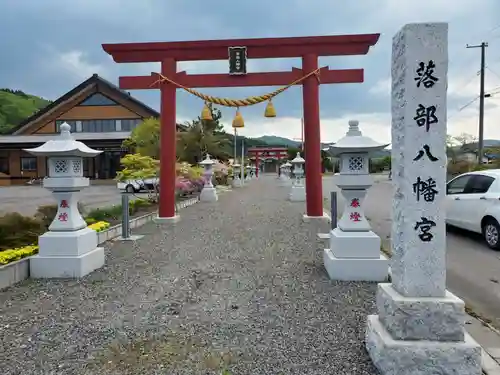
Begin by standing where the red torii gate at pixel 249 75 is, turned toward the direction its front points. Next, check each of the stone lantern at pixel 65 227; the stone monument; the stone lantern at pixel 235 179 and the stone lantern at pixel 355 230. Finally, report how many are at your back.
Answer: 1

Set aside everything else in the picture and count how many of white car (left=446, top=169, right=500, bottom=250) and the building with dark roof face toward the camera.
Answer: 1

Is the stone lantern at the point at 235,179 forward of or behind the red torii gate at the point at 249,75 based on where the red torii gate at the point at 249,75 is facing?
behind

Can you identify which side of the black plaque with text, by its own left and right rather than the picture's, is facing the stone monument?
front

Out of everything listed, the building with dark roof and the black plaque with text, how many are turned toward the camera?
2

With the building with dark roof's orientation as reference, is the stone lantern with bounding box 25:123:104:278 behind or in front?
in front

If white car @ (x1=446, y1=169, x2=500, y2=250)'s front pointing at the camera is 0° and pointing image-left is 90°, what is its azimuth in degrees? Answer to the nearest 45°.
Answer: approximately 135°

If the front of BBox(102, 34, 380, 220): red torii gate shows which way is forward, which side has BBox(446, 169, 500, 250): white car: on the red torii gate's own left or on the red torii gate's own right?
on the red torii gate's own left

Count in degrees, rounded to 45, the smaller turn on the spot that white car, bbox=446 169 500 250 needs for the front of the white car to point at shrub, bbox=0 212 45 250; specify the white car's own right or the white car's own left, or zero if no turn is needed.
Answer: approximately 90° to the white car's own left

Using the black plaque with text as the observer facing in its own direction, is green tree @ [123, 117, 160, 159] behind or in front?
behind

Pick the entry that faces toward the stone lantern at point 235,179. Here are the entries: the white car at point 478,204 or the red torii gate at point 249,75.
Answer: the white car

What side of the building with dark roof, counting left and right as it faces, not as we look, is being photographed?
front

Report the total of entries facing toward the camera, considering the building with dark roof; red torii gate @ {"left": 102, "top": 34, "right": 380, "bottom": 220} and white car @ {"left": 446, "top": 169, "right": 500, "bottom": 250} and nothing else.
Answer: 2

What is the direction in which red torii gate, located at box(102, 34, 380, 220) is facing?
toward the camera
